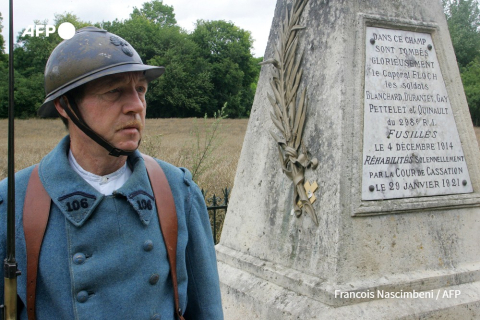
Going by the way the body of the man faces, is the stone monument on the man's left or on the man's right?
on the man's left

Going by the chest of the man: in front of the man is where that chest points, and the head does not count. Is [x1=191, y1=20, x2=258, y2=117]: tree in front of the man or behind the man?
behind

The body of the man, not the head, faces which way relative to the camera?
toward the camera

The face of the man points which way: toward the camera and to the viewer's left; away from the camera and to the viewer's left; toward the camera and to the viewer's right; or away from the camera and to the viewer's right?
toward the camera and to the viewer's right

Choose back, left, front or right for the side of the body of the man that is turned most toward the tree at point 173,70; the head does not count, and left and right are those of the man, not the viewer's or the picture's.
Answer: back

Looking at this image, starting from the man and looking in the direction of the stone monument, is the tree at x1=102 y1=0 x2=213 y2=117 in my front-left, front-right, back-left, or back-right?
front-left
